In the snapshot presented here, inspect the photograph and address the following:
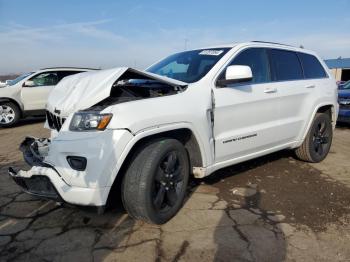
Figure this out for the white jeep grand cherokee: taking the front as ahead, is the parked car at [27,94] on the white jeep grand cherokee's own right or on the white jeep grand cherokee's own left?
on the white jeep grand cherokee's own right

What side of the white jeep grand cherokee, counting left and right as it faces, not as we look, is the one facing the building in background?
back

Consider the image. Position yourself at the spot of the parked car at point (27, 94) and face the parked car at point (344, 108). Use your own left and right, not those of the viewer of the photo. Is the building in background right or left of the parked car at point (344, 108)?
left

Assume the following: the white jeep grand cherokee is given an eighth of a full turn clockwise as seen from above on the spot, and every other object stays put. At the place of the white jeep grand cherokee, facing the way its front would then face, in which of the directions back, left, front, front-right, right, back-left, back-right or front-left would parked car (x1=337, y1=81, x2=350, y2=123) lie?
back-right

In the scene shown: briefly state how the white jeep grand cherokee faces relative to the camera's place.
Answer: facing the viewer and to the left of the viewer
